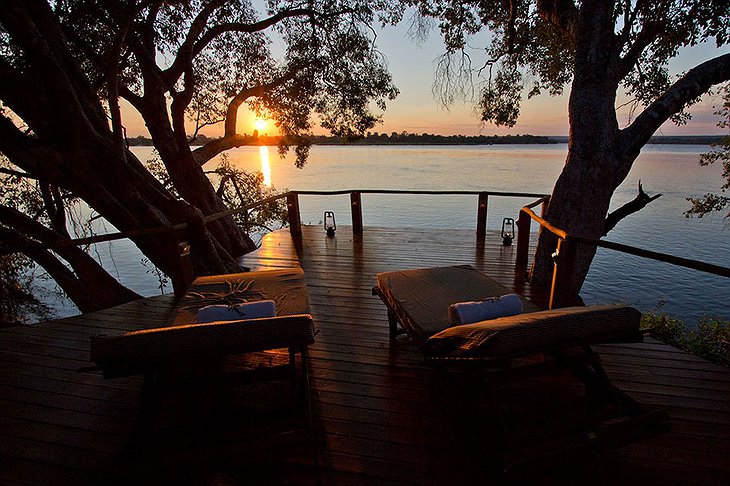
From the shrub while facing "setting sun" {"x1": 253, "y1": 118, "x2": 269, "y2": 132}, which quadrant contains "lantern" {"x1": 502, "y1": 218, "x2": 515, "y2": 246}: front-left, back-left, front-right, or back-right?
front-left

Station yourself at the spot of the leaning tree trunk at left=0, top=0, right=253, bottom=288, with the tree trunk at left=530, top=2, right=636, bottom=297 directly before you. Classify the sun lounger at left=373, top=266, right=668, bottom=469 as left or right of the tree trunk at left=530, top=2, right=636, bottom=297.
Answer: right

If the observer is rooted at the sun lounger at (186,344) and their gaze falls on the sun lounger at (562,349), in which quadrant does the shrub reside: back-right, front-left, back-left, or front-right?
front-left

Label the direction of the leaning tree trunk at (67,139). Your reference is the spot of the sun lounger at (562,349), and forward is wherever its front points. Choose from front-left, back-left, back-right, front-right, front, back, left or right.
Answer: front-left

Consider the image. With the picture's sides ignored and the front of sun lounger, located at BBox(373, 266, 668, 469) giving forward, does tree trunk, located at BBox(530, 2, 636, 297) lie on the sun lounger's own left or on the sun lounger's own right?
on the sun lounger's own right

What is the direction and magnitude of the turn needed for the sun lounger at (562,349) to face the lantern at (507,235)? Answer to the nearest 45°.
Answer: approximately 45° to its right

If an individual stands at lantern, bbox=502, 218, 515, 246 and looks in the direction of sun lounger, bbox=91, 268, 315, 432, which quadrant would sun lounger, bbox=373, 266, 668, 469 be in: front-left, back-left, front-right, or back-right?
front-left

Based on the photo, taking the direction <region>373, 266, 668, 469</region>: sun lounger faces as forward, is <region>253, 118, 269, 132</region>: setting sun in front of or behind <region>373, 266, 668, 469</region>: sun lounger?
in front

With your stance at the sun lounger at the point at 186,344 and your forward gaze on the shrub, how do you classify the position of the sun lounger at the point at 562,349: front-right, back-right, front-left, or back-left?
front-right

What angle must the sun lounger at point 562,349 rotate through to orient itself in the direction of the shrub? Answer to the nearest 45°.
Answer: approximately 90° to its right

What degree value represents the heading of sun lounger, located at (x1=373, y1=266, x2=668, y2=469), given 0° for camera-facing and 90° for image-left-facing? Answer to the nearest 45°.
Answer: approximately 135°

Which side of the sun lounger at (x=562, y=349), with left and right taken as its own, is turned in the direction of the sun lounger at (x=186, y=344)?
left

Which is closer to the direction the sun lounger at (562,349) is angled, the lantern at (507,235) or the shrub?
the lantern

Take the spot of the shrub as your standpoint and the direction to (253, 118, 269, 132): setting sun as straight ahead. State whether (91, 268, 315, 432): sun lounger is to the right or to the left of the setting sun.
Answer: left
